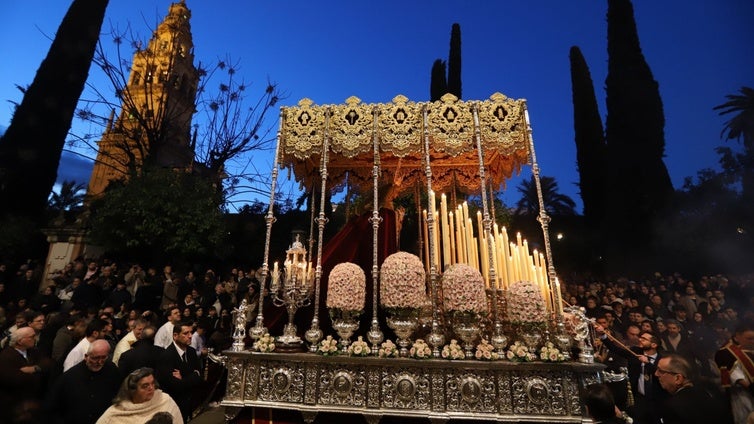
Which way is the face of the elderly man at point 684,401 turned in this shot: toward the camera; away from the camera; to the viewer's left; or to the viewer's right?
to the viewer's left

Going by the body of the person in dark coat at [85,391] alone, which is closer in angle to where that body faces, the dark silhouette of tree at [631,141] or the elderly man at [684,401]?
the elderly man

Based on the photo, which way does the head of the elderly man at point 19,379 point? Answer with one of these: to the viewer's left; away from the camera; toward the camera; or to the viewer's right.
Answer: to the viewer's right

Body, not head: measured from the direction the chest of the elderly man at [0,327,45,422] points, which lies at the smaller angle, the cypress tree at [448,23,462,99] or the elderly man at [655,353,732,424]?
the elderly man

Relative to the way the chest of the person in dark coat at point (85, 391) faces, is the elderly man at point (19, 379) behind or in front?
behind

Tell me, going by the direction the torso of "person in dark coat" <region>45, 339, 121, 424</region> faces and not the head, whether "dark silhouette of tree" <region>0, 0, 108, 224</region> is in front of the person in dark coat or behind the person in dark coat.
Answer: behind

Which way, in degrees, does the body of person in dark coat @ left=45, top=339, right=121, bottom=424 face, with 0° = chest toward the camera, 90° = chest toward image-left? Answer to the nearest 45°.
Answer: approximately 315°
